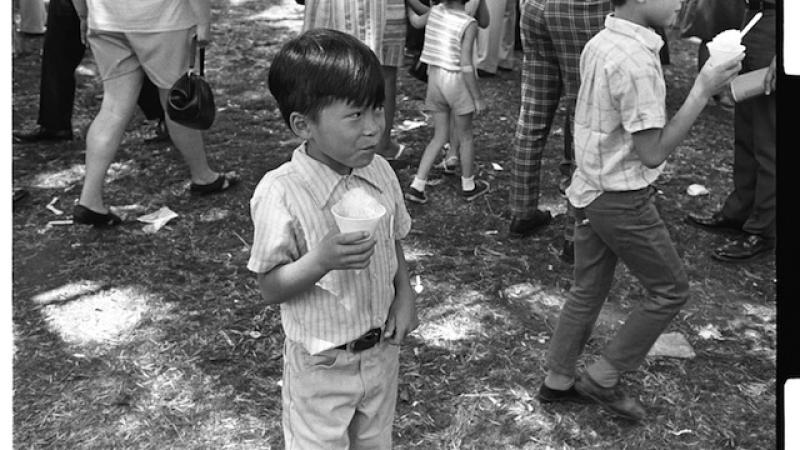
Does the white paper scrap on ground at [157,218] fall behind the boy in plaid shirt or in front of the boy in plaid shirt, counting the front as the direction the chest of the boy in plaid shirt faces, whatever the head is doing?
behind

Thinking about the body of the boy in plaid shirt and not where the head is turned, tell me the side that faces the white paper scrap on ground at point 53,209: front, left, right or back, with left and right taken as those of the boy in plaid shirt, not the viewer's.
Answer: back

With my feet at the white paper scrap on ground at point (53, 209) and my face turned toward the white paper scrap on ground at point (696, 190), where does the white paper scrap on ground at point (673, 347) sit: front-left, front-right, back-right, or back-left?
front-right

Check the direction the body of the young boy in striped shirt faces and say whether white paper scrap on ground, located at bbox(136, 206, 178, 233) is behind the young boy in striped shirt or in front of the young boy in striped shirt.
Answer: behind

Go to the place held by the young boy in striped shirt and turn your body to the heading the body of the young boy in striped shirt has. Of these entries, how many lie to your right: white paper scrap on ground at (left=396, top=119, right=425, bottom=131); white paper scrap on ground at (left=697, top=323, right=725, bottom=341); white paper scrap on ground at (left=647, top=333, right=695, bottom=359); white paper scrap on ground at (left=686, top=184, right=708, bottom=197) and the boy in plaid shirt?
0

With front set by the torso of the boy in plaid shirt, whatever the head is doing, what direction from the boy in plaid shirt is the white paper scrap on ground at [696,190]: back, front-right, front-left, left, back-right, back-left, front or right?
left

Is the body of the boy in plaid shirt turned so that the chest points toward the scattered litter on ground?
no

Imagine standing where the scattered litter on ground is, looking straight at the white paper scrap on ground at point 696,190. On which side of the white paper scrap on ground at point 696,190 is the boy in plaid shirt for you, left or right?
right

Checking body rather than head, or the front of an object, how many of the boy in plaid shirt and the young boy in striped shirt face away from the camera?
0

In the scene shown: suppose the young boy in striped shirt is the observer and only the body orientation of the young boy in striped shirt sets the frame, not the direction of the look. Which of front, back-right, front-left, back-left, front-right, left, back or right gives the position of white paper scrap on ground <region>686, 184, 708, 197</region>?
left

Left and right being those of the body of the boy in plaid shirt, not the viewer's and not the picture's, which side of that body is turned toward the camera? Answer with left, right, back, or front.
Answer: right

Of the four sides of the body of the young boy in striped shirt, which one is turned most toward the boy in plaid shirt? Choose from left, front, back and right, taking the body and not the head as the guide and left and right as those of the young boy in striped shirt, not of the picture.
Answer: left

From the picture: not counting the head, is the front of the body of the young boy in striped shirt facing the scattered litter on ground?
no

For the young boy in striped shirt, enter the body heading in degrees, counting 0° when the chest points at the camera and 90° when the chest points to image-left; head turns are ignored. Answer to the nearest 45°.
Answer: approximately 315°

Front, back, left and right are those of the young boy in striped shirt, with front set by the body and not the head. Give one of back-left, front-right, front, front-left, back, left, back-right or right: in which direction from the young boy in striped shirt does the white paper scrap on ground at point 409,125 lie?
back-left

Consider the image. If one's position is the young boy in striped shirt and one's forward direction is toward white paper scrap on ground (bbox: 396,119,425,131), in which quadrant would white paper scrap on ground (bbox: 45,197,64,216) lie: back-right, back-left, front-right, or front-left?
front-left
